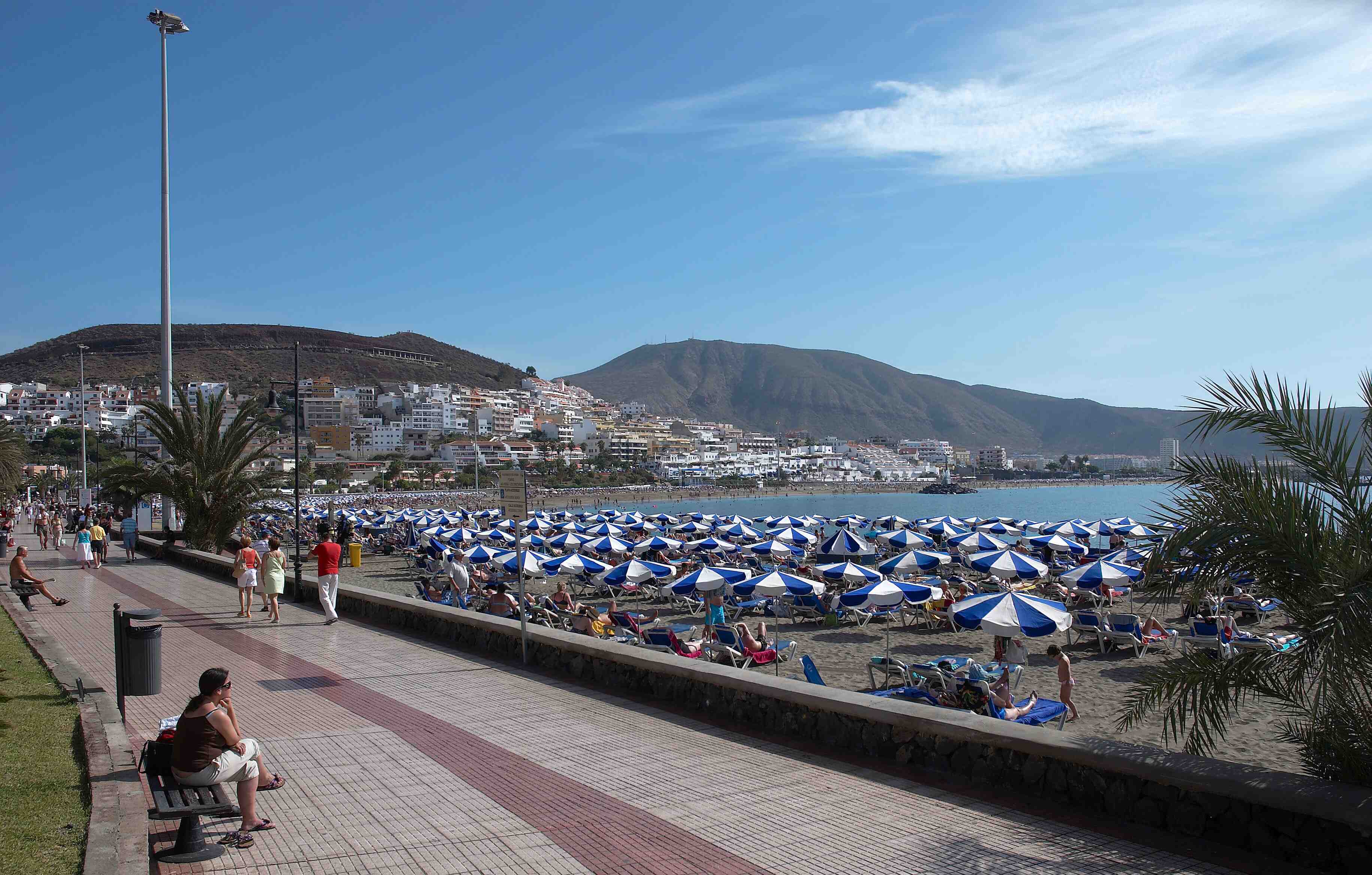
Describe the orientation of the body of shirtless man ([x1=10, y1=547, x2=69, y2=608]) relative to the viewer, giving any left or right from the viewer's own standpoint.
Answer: facing to the right of the viewer

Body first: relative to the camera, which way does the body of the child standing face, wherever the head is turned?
to the viewer's left
